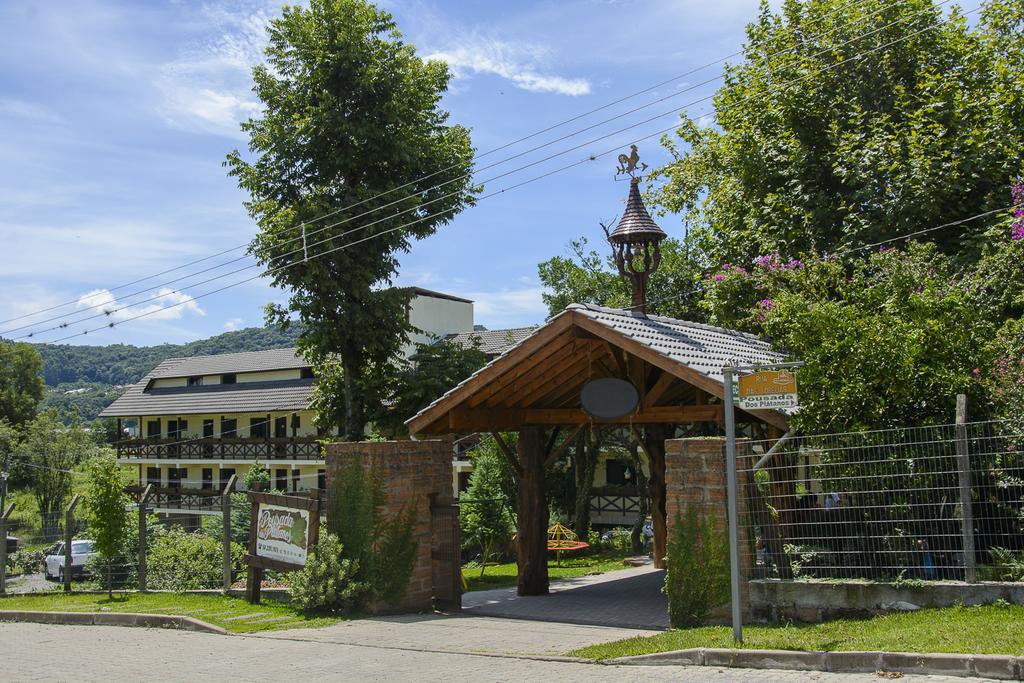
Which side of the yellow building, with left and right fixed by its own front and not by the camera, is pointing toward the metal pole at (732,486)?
front

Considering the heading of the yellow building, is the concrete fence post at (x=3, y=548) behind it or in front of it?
in front

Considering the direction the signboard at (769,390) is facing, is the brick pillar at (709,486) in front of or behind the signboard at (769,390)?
behind

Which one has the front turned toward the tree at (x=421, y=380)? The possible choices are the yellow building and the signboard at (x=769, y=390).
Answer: the yellow building

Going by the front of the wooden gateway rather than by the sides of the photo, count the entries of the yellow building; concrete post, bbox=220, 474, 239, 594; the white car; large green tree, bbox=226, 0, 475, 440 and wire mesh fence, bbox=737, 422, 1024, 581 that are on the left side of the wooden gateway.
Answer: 1

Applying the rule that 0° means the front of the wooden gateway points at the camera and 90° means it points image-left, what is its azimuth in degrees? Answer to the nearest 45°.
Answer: approximately 45°

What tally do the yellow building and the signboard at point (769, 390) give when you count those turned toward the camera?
2

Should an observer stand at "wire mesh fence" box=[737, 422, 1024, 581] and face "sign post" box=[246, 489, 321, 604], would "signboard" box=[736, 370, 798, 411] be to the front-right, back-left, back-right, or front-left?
front-left

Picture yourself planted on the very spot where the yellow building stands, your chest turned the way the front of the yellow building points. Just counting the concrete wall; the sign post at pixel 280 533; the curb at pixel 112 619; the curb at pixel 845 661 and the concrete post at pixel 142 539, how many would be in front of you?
5

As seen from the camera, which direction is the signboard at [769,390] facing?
toward the camera

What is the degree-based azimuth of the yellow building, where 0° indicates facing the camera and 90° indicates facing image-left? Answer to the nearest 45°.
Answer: approximately 0°

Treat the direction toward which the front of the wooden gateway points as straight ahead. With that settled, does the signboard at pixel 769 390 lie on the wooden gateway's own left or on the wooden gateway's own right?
on the wooden gateway's own left

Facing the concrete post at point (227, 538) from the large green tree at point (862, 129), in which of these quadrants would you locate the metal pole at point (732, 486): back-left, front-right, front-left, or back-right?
front-left
